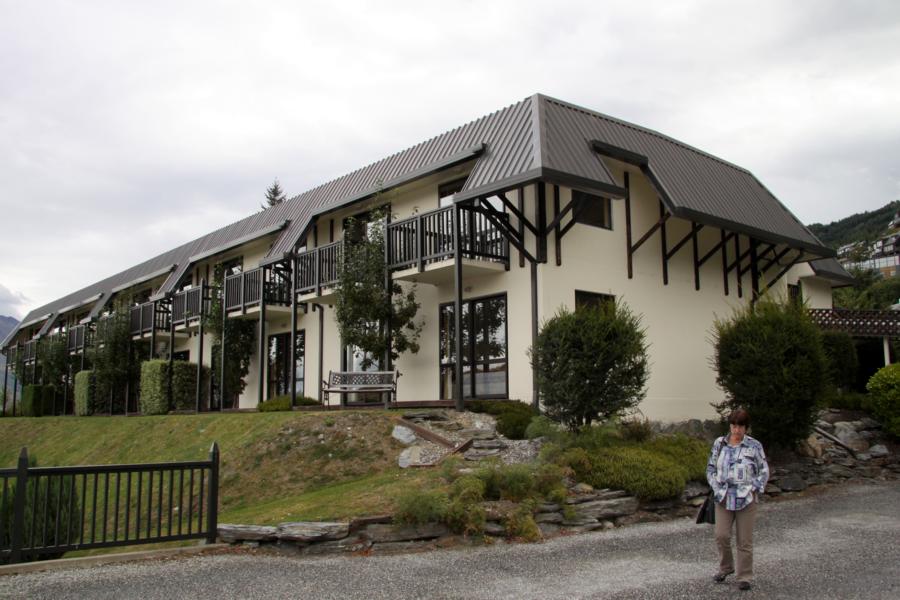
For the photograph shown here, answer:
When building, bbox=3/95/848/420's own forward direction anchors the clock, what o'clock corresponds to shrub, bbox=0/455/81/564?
The shrub is roughly at 10 o'clock from the building.

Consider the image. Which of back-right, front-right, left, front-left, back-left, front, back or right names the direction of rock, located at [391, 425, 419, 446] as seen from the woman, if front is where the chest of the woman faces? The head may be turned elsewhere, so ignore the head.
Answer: back-right

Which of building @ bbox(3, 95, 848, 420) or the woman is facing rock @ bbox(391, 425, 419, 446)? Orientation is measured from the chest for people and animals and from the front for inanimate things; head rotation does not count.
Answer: the building

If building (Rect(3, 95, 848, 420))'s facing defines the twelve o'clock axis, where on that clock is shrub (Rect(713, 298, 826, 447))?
The shrub is roughly at 9 o'clock from the building.

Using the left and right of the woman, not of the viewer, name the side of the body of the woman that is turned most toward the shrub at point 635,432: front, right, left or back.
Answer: back

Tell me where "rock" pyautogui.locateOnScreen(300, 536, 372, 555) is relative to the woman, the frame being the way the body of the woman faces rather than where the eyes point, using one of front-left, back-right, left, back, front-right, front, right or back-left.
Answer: right

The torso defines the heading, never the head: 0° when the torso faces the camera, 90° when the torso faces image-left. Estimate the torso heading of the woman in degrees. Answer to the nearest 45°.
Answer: approximately 0°

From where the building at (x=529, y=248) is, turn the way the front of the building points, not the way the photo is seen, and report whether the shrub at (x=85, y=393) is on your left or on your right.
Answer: on your right

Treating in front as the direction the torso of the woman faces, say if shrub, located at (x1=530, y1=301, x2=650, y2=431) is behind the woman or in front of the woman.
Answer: behind
